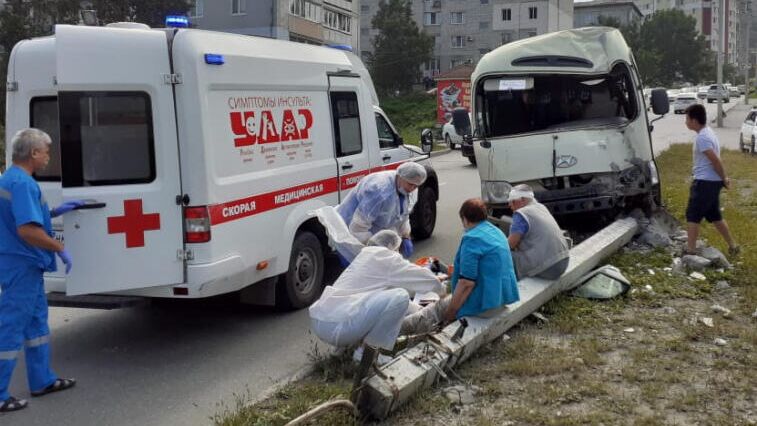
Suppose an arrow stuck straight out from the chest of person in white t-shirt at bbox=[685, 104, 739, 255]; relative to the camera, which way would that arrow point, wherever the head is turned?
to the viewer's left

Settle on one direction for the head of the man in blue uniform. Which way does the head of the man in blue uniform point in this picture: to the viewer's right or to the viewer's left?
to the viewer's right

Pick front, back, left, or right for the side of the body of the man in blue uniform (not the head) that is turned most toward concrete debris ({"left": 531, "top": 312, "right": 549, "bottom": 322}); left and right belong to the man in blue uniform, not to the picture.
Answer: front

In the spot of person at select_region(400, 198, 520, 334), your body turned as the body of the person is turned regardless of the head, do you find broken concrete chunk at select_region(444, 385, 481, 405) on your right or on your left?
on your left

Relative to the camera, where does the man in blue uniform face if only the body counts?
to the viewer's right

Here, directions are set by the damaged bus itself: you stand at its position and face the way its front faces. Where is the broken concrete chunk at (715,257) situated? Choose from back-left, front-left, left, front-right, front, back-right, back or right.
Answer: front-left

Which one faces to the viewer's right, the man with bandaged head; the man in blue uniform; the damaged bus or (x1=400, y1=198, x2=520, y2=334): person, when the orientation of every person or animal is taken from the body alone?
the man in blue uniform

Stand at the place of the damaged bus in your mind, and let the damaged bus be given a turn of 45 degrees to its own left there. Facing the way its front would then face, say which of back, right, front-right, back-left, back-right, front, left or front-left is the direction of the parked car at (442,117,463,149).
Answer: back-left

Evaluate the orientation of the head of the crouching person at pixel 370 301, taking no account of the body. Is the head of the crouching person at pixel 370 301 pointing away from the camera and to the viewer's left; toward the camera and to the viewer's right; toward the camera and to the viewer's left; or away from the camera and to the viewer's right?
away from the camera and to the viewer's right

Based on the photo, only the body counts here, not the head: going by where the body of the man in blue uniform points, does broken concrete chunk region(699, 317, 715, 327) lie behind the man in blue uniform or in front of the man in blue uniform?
in front

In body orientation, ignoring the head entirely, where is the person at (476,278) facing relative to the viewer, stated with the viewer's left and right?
facing away from the viewer and to the left of the viewer
